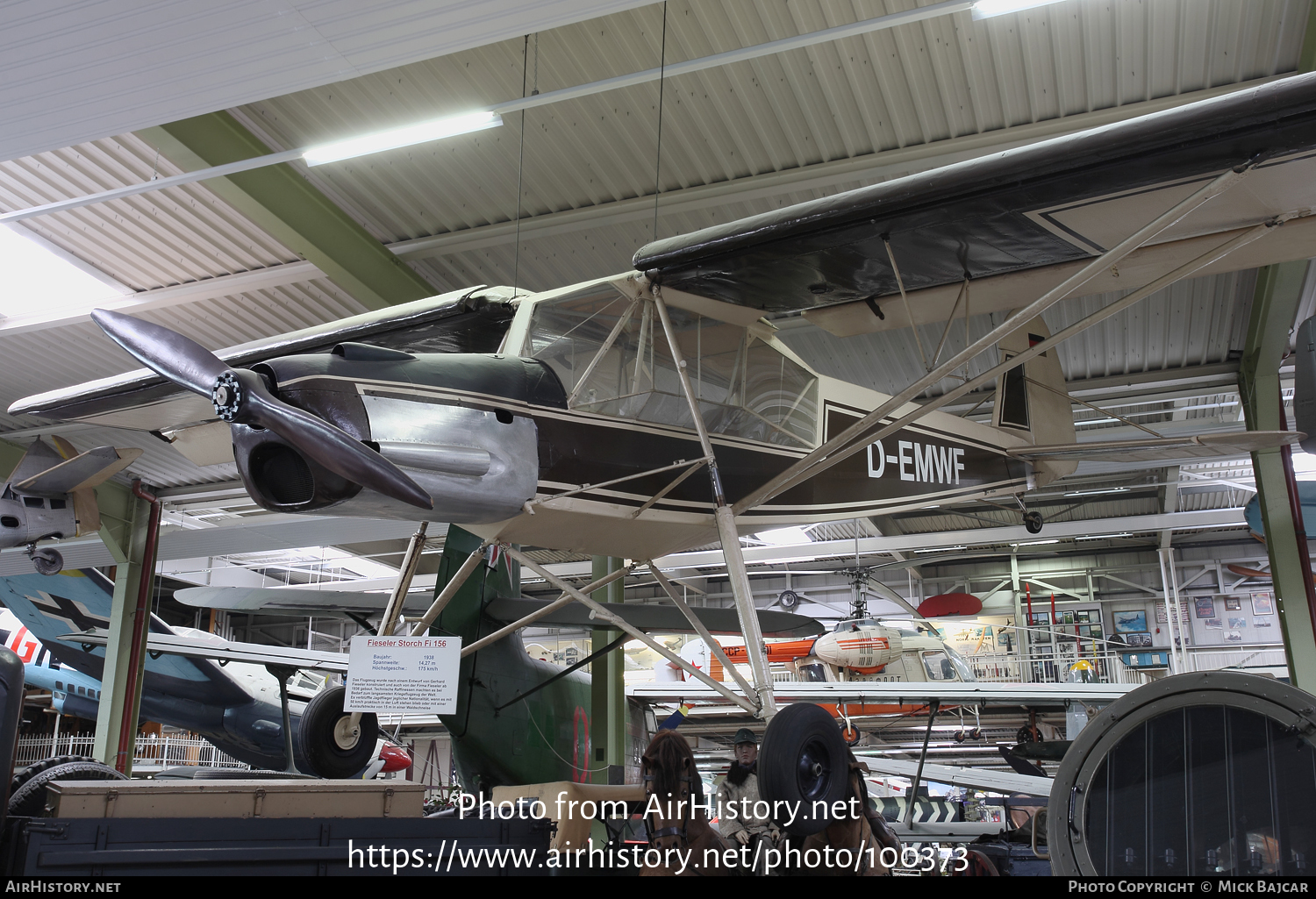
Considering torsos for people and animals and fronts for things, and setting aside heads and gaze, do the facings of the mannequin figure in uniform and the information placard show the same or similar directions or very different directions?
same or similar directions

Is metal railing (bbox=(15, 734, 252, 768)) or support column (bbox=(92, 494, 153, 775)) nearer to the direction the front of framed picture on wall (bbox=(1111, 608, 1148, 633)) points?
the support column

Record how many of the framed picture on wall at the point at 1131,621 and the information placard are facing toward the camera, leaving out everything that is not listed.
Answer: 2

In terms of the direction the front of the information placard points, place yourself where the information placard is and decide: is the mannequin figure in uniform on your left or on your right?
on your left

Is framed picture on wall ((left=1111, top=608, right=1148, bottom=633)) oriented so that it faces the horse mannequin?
yes

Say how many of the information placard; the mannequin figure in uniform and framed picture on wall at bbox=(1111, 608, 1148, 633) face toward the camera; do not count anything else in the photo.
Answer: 3

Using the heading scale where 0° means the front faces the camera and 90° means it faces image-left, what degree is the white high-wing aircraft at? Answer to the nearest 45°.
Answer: approximately 45°

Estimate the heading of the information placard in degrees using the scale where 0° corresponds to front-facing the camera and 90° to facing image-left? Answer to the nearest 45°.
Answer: approximately 0°

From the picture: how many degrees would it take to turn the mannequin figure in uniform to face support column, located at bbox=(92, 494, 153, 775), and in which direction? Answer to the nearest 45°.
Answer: approximately 135° to its right

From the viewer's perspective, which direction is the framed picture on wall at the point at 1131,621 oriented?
toward the camera

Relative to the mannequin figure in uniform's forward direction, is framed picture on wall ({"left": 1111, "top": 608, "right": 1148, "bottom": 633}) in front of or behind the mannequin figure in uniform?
behind

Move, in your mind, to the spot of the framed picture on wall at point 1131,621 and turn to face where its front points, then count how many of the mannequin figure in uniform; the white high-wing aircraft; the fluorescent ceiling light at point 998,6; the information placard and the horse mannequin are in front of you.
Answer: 5
